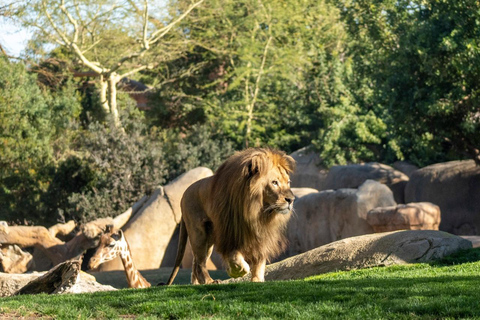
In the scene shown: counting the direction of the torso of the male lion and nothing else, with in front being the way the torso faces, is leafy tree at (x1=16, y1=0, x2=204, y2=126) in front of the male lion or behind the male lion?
behind

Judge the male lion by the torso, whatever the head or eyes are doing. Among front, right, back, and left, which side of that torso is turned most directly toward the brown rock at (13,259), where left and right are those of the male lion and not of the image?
back

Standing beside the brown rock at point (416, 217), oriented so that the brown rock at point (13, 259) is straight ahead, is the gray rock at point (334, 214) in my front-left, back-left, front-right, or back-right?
front-right

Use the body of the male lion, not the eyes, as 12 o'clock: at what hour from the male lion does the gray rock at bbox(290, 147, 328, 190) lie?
The gray rock is roughly at 8 o'clock from the male lion.

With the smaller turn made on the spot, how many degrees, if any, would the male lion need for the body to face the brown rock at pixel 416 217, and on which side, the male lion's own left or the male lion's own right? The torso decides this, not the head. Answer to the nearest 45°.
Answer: approximately 90° to the male lion's own left

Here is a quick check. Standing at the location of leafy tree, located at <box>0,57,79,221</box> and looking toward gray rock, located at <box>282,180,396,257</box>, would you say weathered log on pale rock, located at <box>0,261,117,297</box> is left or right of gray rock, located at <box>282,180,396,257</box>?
right

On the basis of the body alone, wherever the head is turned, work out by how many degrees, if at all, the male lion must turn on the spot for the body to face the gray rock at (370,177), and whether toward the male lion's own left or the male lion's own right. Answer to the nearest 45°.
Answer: approximately 135° to the male lion's own left

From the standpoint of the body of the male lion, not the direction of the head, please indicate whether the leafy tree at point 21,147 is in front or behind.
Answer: behind

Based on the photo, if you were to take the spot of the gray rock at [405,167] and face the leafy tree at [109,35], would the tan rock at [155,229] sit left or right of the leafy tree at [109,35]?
left

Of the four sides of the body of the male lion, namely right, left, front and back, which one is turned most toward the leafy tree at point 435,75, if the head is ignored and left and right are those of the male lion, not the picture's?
left

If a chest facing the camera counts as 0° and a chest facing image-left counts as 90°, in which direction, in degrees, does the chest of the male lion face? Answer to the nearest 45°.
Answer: approximately 315°
